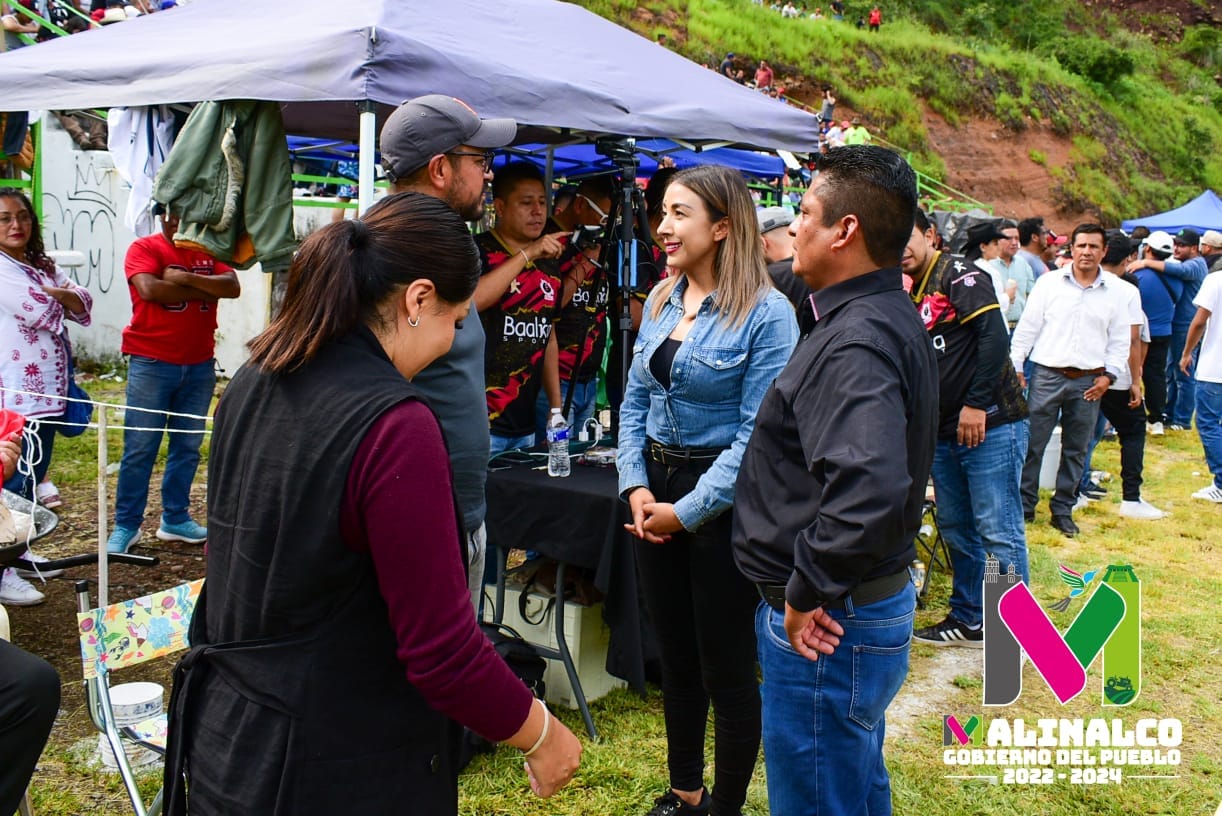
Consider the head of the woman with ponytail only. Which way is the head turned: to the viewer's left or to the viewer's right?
to the viewer's right

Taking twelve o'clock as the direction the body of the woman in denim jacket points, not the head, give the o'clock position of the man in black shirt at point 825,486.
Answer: The man in black shirt is roughly at 10 o'clock from the woman in denim jacket.

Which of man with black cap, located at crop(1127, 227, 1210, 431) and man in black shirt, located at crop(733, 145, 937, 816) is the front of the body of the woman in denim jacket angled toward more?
the man in black shirt

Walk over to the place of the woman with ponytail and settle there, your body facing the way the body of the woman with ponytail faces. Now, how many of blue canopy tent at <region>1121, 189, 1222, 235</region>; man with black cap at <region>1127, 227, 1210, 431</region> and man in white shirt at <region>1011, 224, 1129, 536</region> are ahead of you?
3

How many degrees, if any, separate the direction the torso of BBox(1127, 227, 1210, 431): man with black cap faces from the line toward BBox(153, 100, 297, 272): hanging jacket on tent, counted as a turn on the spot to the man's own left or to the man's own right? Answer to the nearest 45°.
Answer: approximately 90° to the man's own left

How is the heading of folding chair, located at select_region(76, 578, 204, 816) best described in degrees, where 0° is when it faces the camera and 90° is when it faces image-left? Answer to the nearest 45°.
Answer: approximately 315°

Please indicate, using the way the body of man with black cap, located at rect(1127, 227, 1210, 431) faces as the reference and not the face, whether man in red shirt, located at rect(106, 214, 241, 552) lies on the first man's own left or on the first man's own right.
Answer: on the first man's own left

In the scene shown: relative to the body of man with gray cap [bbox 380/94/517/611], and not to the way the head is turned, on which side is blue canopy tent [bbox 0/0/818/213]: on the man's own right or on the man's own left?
on the man's own left

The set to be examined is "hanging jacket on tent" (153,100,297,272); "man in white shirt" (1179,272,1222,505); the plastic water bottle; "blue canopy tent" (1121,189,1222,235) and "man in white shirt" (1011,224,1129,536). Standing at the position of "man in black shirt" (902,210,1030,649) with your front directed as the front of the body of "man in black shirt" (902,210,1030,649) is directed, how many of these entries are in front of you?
2

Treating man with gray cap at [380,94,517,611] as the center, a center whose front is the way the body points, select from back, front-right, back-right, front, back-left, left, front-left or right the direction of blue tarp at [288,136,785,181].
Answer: left

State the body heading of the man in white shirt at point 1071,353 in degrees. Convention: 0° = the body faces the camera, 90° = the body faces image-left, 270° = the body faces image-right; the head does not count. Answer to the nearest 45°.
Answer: approximately 0°

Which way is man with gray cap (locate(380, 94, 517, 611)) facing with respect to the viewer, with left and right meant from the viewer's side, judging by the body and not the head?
facing to the right of the viewer

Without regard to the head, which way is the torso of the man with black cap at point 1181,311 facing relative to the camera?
to the viewer's left

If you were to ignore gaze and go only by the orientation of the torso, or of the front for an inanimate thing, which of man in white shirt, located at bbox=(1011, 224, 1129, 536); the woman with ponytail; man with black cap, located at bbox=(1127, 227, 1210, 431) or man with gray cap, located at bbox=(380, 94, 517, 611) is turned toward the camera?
the man in white shirt

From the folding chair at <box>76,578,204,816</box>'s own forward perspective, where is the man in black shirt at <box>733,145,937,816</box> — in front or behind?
in front
